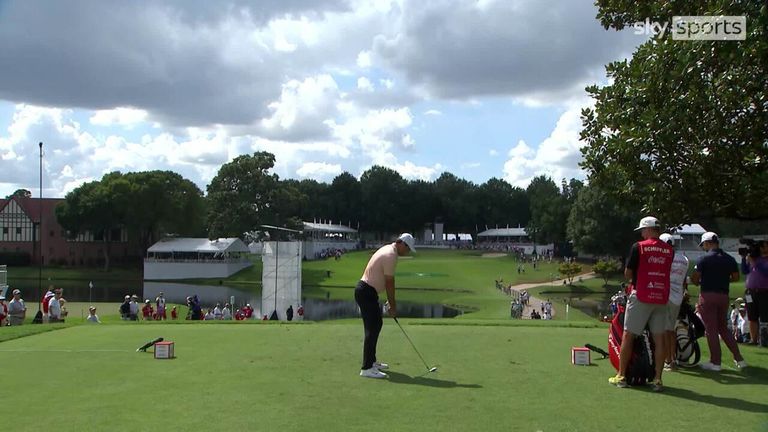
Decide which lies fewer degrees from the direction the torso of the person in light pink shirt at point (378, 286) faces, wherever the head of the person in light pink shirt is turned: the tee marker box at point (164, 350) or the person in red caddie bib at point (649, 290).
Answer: the person in red caddie bib

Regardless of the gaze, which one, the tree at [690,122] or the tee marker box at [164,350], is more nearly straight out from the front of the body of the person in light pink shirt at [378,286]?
the tree

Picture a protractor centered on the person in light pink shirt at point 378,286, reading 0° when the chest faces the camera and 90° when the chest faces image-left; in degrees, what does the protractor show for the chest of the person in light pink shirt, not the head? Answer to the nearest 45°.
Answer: approximately 270°

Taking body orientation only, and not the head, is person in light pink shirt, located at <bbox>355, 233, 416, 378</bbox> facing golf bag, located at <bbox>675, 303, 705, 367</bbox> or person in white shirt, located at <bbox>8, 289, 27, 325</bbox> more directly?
the golf bag

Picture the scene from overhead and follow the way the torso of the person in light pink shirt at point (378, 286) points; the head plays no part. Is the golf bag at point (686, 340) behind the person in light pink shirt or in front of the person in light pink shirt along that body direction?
in front

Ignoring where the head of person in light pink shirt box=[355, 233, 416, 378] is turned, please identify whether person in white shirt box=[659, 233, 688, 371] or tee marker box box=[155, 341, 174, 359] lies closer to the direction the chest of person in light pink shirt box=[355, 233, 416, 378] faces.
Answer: the person in white shirt

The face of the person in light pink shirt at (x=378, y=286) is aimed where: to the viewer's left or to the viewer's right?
to the viewer's right

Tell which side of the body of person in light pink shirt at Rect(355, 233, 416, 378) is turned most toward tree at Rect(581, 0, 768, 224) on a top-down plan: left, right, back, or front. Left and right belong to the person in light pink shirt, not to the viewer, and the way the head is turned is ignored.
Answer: front

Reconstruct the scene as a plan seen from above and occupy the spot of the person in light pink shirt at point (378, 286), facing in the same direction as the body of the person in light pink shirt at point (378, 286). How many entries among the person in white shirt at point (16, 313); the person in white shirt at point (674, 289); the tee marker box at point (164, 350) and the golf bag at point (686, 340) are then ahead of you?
2

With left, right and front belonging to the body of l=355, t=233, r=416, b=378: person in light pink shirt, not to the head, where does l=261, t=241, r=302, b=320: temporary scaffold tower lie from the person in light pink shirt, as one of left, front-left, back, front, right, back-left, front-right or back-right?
left

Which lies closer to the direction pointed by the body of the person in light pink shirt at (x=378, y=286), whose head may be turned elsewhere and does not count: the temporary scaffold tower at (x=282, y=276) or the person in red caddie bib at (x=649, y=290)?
the person in red caddie bib

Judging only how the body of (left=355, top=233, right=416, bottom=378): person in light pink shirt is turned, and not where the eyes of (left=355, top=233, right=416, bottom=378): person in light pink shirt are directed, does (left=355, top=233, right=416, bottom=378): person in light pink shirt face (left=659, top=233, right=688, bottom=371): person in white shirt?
yes

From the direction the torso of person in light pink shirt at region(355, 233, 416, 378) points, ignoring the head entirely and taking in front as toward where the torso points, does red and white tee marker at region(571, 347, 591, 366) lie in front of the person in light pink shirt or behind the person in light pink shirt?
in front
